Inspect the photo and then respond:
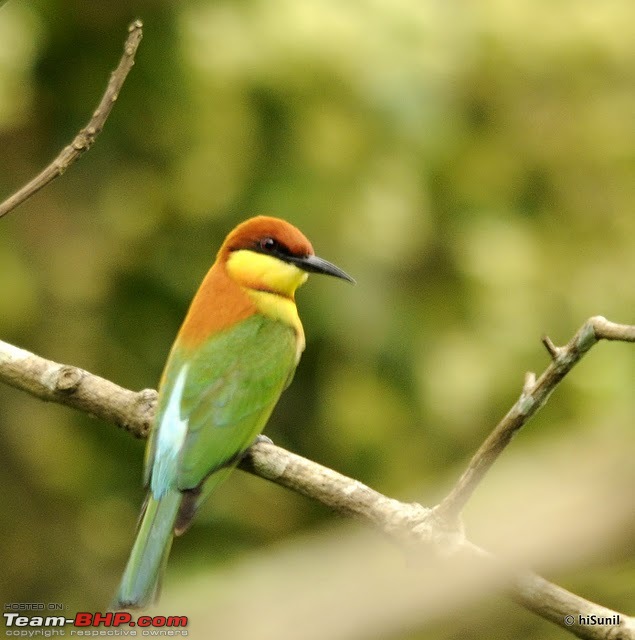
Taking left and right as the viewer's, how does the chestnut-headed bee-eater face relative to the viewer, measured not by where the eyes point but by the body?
facing away from the viewer and to the right of the viewer

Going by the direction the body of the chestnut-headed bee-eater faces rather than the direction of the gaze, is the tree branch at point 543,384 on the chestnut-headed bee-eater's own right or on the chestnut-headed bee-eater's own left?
on the chestnut-headed bee-eater's own right
